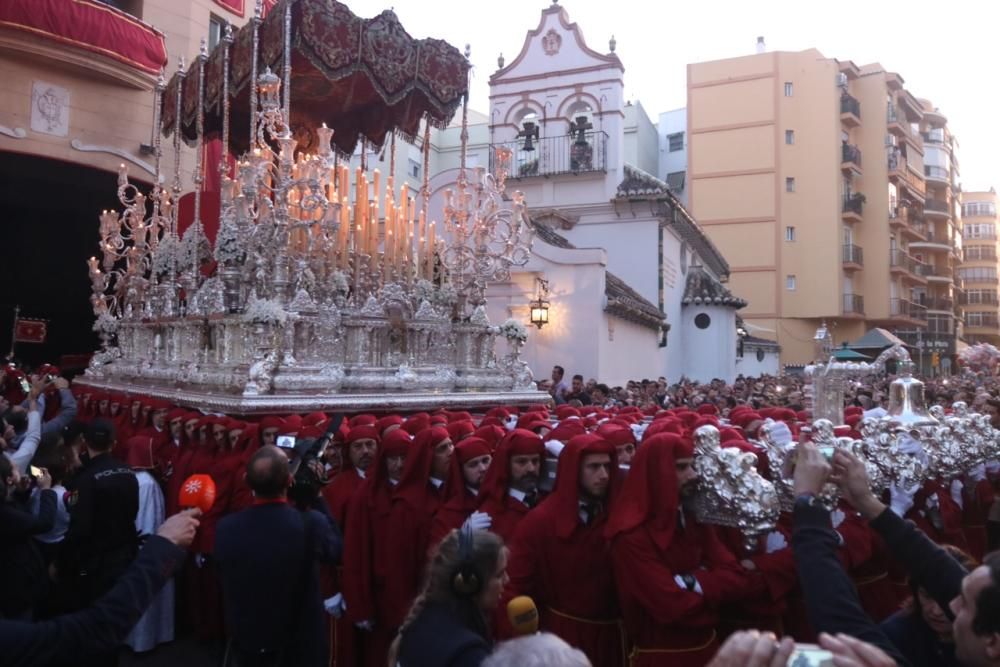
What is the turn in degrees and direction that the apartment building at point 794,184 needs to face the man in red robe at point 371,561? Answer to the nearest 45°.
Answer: approximately 45° to its right

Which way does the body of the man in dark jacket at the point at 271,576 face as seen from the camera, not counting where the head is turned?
away from the camera

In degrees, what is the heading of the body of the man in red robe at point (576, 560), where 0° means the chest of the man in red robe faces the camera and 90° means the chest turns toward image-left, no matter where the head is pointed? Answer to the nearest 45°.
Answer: approximately 315°

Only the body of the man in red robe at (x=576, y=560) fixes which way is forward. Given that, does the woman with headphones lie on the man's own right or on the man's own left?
on the man's own right

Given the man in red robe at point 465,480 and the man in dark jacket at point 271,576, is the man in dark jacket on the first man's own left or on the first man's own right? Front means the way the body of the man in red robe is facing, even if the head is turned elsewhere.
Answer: on the first man's own right

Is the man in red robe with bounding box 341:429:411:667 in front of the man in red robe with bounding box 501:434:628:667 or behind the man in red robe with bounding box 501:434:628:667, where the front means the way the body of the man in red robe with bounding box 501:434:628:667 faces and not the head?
behind

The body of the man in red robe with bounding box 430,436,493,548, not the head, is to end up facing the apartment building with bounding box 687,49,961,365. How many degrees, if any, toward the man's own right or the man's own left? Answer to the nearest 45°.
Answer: approximately 90° to the man's own left

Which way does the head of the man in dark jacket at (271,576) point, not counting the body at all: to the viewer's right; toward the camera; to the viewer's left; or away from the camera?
away from the camera

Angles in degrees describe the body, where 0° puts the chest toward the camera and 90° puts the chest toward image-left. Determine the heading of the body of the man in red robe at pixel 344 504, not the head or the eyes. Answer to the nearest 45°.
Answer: approximately 315°

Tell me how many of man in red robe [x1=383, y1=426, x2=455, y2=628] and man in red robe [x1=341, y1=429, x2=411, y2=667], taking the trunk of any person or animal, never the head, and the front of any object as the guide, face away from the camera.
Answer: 0

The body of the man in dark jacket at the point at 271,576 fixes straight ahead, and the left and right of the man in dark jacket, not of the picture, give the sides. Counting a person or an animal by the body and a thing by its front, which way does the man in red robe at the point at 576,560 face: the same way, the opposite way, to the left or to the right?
the opposite way

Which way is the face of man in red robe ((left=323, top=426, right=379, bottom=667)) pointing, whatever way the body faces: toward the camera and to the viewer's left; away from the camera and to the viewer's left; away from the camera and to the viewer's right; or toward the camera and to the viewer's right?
toward the camera and to the viewer's right

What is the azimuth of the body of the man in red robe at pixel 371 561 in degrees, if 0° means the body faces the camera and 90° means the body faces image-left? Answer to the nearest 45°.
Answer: approximately 315°

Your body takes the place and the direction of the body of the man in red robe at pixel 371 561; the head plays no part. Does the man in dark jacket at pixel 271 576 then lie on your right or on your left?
on your right

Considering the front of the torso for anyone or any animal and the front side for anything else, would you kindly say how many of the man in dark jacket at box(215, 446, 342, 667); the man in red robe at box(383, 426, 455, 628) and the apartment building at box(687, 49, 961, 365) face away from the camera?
1
